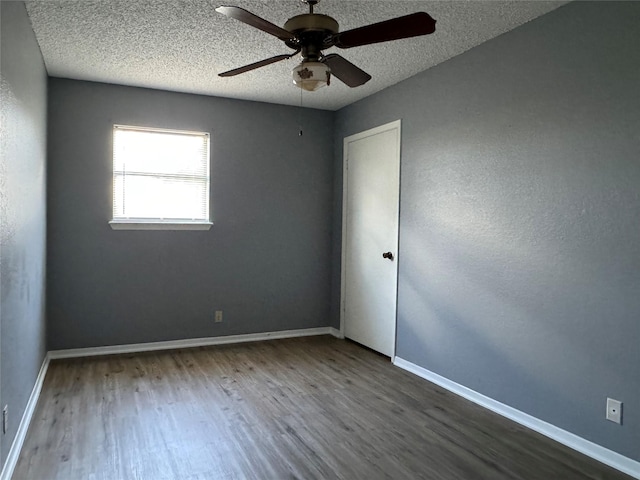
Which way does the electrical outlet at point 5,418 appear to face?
to the viewer's right

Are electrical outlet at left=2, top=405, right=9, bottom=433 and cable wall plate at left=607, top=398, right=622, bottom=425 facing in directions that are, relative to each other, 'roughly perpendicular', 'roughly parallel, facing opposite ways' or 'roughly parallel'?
roughly parallel, facing opposite ways

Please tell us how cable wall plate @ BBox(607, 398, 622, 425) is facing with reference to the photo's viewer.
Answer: facing the viewer and to the left of the viewer

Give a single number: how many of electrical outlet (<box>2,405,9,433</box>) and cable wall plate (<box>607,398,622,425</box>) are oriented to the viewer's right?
1

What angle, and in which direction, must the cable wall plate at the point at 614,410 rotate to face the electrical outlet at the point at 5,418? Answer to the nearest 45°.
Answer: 0° — it already faces it

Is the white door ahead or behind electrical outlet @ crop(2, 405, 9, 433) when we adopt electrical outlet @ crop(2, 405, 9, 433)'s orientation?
ahead

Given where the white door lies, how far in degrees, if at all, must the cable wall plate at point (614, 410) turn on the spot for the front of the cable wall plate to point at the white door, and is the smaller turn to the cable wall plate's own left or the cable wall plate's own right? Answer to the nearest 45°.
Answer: approximately 90° to the cable wall plate's own right

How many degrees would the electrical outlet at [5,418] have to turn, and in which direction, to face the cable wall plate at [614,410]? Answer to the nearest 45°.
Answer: approximately 45° to its right
